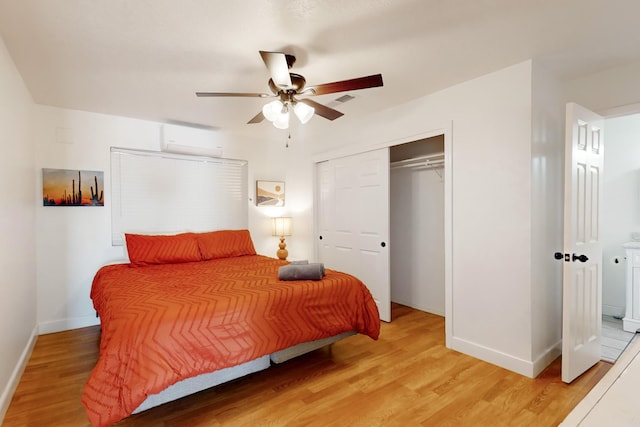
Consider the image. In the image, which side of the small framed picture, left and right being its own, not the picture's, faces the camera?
front

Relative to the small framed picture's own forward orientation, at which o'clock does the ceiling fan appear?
The ceiling fan is roughly at 12 o'clock from the small framed picture.

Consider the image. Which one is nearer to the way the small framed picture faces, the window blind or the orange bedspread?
the orange bedspread

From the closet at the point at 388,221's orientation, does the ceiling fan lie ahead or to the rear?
ahead

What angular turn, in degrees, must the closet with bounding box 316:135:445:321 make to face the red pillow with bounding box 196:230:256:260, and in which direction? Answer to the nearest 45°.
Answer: approximately 45° to its right

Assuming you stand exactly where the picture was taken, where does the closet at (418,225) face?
facing the viewer and to the left of the viewer

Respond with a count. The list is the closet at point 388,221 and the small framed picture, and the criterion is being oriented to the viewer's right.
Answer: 0

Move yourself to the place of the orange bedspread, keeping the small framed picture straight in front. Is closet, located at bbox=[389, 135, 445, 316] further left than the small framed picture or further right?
right

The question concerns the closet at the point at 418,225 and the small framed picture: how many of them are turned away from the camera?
0

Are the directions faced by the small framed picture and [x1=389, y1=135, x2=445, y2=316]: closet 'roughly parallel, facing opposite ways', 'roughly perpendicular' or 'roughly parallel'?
roughly perpendicular

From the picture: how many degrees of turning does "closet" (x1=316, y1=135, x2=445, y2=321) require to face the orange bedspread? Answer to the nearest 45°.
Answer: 0° — it already faces it

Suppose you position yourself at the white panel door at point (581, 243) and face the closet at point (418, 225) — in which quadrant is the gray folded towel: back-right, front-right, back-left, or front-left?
front-left

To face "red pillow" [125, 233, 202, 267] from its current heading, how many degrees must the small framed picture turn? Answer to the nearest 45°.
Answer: approximately 45° to its right

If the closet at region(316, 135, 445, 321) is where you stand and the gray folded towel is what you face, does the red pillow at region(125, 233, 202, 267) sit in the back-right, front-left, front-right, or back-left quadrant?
front-right
